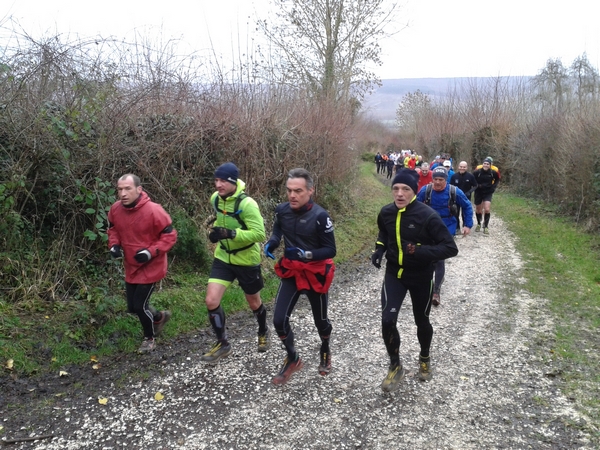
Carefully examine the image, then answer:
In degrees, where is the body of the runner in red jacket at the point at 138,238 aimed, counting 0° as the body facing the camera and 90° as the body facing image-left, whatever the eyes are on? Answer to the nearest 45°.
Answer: approximately 45°

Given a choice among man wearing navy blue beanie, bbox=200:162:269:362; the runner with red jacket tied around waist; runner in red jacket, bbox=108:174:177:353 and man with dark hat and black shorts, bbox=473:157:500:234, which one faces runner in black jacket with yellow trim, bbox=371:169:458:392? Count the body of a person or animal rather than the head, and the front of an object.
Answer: man with dark hat and black shorts, bbox=473:157:500:234

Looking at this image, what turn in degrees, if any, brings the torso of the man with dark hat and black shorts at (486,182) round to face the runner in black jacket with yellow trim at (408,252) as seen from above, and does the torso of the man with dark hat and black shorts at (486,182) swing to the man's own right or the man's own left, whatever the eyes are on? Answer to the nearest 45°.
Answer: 0° — they already face them

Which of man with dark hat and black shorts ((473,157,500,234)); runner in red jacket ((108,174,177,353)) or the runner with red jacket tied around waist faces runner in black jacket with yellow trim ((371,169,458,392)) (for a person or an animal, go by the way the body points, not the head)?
man with dark hat and black shorts ((473,157,500,234))

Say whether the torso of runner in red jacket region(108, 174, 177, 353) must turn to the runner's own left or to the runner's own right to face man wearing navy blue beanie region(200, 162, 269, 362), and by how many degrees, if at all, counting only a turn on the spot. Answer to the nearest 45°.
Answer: approximately 135° to the runner's own left

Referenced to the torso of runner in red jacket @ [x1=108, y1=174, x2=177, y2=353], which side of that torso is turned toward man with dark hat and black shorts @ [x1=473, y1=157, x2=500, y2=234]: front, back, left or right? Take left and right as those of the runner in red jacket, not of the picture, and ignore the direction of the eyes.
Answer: back

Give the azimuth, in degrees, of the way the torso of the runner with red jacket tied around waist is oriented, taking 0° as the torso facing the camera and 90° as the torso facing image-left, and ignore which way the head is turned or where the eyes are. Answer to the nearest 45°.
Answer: approximately 45°

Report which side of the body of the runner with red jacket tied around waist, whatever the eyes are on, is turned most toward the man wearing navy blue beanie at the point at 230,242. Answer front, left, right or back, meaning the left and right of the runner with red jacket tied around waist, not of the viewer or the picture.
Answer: right

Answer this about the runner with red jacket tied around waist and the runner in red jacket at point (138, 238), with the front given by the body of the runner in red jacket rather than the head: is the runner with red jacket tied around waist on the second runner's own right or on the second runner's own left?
on the second runner's own left
